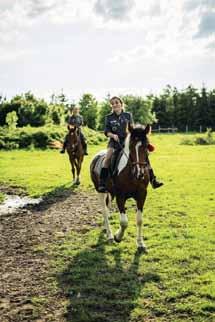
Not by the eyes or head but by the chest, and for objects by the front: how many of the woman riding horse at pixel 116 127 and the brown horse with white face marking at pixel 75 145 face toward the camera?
2

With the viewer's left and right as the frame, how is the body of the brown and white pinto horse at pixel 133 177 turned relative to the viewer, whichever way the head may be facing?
facing the viewer and to the right of the viewer

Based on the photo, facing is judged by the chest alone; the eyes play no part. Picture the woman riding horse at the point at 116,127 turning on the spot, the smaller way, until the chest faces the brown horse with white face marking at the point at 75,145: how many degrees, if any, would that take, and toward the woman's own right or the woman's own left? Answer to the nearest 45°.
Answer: approximately 180°

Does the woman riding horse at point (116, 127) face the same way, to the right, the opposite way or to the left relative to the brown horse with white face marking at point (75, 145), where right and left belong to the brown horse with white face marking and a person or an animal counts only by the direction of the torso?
the same way

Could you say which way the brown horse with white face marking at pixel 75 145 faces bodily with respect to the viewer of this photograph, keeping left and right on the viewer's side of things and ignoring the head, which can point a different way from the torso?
facing the viewer

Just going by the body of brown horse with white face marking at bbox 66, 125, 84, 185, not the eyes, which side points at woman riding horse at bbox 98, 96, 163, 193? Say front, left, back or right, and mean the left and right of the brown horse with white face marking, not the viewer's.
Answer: front

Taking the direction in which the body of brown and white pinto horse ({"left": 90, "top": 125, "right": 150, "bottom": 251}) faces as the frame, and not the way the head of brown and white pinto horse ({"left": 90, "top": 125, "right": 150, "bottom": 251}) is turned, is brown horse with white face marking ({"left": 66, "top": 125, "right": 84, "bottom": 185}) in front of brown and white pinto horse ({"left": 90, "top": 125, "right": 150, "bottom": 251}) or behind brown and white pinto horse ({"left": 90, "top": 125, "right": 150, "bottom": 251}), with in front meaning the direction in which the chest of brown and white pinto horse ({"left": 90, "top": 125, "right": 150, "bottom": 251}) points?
behind

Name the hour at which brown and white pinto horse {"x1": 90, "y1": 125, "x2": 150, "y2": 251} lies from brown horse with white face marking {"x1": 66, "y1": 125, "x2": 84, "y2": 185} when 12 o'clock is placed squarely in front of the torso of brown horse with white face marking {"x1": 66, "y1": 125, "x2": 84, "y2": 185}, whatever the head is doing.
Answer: brown and white pinto horse {"x1": 90, "y1": 125, "x2": 150, "y2": 251} is roughly at 12 o'clock from brown horse with white face marking {"x1": 66, "y1": 125, "x2": 84, "y2": 185}.
